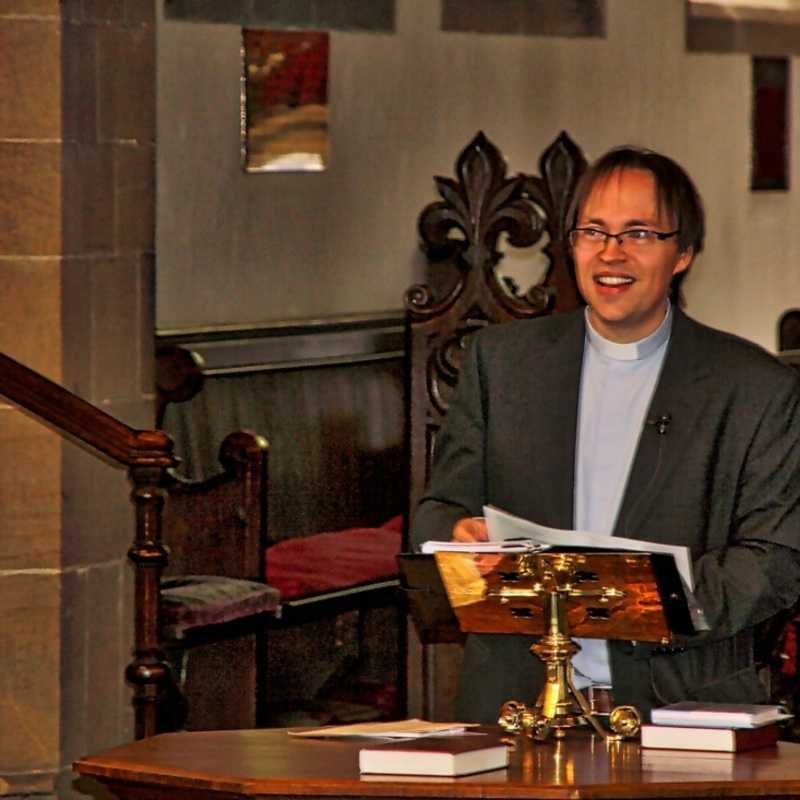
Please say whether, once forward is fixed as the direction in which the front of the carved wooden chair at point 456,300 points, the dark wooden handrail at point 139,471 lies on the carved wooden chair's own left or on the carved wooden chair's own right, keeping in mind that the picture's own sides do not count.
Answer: on the carved wooden chair's own right

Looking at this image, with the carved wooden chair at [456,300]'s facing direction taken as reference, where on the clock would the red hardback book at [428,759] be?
The red hardback book is roughly at 12 o'clock from the carved wooden chair.

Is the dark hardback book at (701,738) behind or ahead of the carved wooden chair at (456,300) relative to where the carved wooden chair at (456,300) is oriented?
ahead

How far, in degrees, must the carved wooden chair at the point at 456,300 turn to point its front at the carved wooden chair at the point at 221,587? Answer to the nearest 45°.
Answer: approximately 135° to its right

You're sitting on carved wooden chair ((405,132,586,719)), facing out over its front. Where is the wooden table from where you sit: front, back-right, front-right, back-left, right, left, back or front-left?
front

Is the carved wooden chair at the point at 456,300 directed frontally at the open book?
yes

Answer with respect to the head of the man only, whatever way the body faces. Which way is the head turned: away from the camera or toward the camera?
toward the camera

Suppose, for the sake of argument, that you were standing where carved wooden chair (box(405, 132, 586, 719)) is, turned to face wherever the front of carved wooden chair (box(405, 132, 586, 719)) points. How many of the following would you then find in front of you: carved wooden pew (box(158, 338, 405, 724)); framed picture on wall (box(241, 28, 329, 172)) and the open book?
1

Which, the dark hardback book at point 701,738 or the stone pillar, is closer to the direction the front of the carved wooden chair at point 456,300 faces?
the dark hardback book

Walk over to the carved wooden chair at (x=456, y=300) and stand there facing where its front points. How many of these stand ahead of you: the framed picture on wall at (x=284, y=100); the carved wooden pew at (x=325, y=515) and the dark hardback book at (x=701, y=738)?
1

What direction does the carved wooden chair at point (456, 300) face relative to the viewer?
toward the camera

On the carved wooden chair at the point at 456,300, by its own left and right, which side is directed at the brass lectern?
front

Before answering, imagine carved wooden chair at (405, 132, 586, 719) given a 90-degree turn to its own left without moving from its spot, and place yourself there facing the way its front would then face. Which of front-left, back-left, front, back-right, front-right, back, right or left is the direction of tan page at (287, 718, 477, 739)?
right

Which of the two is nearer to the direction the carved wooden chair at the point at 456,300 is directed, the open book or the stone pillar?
the open book

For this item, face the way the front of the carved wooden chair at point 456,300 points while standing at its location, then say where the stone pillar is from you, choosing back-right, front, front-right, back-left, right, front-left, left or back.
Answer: right
